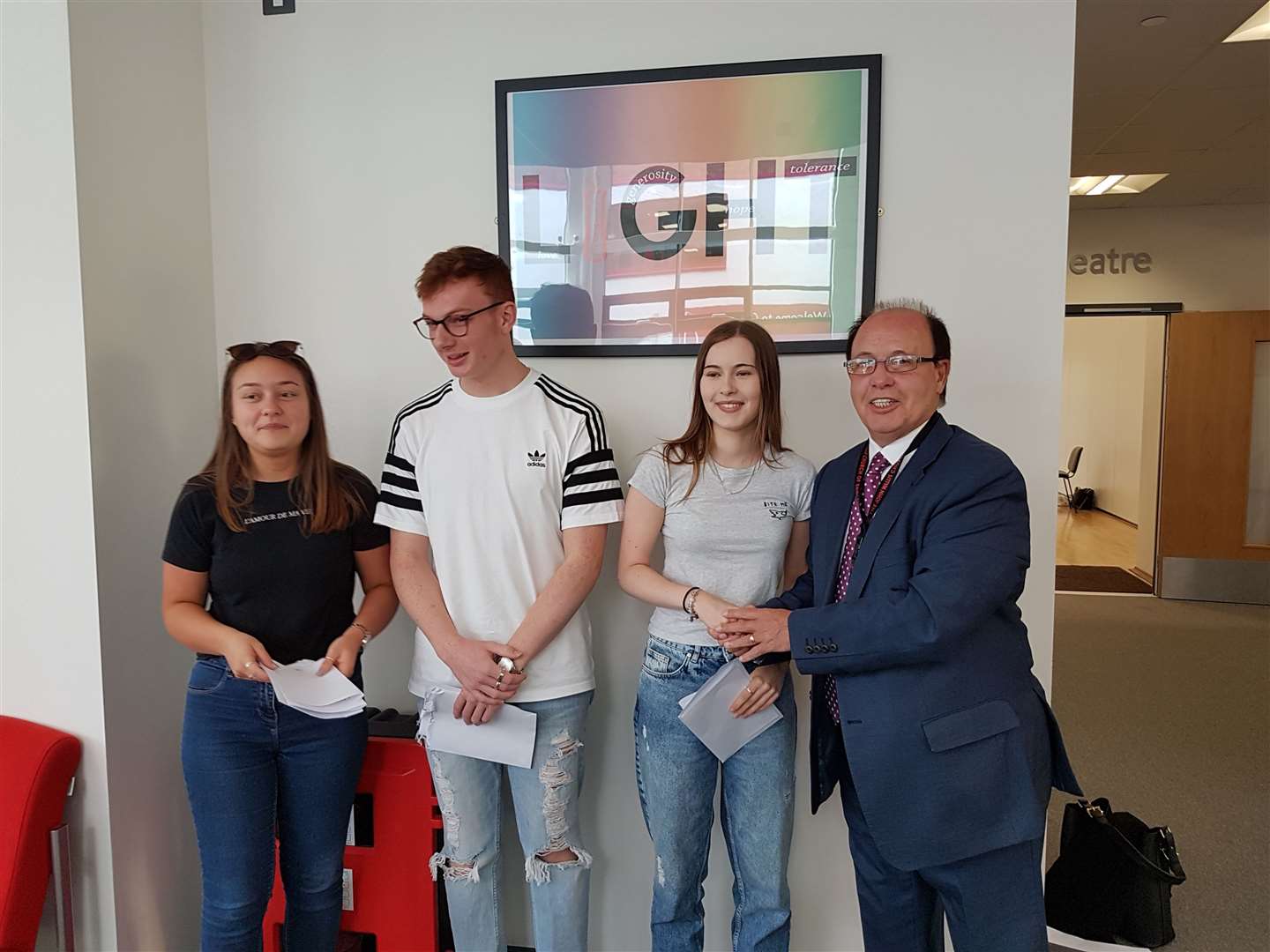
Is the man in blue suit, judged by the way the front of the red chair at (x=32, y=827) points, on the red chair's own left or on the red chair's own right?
on the red chair's own left

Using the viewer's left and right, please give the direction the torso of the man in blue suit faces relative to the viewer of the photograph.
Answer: facing the viewer and to the left of the viewer

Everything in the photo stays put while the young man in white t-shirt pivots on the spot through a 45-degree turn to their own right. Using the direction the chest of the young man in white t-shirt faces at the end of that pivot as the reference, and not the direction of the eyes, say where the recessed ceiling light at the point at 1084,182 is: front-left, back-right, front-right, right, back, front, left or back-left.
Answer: back

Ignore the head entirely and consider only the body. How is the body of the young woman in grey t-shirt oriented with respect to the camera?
toward the camera

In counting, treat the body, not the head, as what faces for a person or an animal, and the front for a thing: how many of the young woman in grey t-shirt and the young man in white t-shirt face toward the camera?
2

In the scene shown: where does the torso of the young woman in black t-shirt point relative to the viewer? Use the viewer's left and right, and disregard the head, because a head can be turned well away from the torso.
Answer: facing the viewer

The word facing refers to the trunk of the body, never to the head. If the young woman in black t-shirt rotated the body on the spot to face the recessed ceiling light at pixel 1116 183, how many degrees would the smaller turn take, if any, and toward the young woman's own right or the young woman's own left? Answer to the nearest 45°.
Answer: approximately 135° to the young woman's own left
